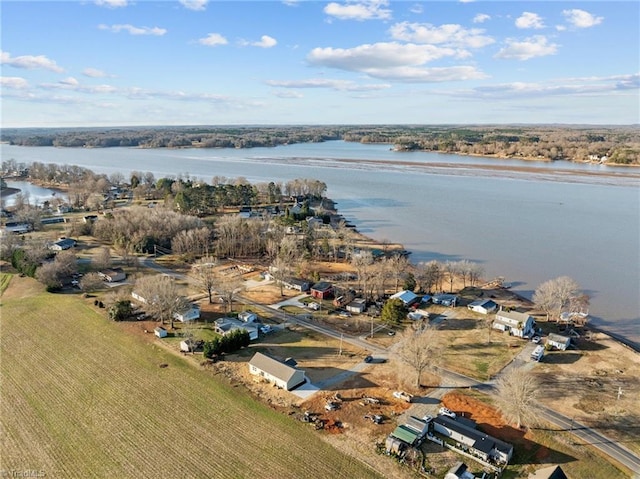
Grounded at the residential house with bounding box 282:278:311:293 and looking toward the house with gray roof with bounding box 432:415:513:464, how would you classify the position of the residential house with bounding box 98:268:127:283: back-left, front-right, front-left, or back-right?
back-right

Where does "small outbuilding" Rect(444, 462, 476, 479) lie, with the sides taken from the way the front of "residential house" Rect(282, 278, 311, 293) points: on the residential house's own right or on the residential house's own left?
on the residential house's own left

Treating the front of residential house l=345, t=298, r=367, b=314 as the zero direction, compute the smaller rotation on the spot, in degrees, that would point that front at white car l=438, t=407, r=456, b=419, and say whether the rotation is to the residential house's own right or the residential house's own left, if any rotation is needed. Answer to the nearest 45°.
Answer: approximately 45° to the residential house's own left

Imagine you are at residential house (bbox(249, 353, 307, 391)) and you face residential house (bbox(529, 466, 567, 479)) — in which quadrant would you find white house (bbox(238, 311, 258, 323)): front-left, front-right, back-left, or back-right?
back-left

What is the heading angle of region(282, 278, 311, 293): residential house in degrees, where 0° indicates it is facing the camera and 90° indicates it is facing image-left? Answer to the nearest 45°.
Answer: approximately 45°

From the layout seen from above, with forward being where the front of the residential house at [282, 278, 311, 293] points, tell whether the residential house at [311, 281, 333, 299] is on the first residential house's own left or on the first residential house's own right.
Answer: on the first residential house's own left

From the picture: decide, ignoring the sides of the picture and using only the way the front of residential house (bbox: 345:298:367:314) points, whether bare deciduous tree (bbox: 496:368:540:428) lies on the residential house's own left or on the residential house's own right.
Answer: on the residential house's own left

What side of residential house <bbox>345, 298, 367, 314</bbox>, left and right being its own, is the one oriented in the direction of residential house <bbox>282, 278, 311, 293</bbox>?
right
